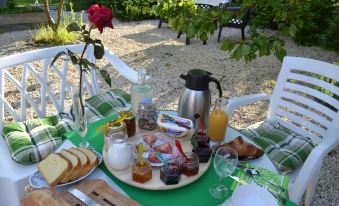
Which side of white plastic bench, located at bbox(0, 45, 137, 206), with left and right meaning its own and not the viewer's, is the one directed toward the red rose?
front

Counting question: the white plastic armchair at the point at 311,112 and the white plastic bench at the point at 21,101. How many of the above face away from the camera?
0

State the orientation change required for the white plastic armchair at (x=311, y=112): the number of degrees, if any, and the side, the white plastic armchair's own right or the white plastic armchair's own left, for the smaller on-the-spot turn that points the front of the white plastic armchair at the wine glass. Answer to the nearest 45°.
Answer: approximately 45° to the white plastic armchair's own left

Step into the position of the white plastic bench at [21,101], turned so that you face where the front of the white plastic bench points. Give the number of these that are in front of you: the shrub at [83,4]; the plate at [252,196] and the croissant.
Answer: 2

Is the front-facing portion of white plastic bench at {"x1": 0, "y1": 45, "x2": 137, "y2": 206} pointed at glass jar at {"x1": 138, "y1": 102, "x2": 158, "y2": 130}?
yes

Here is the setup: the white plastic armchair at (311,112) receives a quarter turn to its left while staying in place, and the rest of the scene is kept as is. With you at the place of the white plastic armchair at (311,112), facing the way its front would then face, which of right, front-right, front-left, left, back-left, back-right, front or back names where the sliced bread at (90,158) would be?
right

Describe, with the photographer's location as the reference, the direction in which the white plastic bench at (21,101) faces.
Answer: facing the viewer and to the right of the viewer

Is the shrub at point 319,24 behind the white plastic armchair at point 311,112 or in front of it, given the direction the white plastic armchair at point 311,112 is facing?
behind

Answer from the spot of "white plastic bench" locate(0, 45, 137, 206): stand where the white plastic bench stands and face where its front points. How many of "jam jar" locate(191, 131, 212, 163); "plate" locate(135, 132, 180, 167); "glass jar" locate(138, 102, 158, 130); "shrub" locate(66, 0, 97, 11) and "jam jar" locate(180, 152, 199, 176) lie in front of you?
4

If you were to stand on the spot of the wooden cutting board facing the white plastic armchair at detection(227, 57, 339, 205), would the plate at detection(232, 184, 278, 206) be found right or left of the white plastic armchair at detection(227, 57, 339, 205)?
right

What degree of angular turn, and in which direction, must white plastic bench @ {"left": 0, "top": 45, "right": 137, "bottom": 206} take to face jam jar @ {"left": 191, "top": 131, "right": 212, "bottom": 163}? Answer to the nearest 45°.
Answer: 0° — it already faces it

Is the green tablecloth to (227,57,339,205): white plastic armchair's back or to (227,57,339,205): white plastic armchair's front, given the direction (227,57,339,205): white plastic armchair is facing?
to the front

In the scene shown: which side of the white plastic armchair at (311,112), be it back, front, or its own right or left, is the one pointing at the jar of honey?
front

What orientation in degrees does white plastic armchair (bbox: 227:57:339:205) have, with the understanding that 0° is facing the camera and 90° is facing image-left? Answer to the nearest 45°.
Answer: approximately 45°

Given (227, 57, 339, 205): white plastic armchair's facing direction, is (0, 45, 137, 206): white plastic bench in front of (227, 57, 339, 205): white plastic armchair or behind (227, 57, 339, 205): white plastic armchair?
in front

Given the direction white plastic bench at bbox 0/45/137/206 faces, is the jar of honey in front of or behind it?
in front

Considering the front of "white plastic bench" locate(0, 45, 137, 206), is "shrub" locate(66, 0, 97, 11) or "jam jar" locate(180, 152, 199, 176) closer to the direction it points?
the jam jar

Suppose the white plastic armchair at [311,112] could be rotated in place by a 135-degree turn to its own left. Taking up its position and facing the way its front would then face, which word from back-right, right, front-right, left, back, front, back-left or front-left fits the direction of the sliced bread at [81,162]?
back-right

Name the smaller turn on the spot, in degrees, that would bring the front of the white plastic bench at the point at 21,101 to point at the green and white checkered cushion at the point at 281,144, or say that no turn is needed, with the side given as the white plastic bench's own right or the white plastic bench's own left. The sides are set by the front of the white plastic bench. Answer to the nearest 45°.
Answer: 0° — it already faces it
